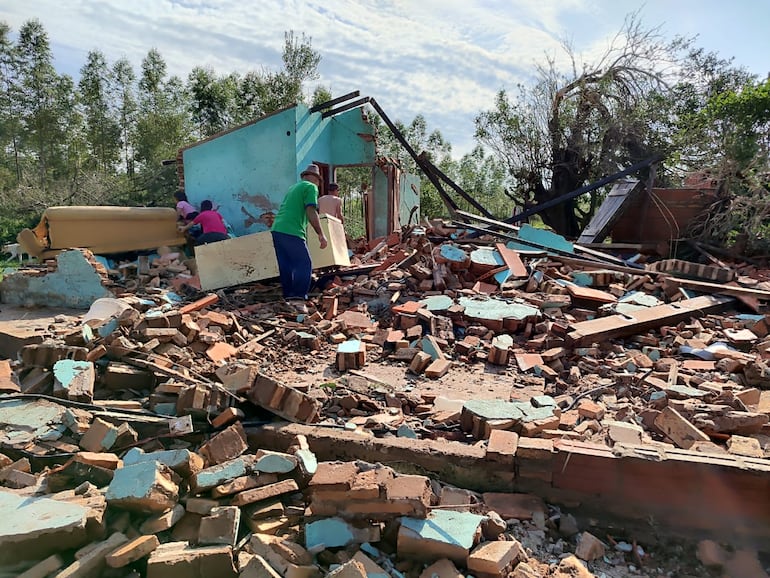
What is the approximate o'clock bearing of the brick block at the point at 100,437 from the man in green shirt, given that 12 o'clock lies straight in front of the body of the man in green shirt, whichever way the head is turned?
The brick block is roughly at 5 o'clock from the man in green shirt.

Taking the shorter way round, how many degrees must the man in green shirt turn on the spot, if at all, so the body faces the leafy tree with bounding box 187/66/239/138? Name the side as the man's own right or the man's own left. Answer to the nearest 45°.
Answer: approximately 45° to the man's own left

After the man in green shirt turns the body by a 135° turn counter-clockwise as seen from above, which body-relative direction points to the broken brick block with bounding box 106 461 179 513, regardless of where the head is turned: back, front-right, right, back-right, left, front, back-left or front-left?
left

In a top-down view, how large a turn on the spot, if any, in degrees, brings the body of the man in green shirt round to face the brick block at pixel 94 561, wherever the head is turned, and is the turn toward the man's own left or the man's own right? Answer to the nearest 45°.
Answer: approximately 135° to the man's own right

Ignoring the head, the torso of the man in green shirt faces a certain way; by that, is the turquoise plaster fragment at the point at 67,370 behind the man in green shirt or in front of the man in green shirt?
behind

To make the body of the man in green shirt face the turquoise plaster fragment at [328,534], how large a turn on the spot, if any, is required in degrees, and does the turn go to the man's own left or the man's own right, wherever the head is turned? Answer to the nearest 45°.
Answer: approximately 135° to the man's own right

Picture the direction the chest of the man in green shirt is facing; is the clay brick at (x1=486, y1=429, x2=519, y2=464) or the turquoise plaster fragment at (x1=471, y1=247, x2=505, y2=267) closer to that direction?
the turquoise plaster fragment

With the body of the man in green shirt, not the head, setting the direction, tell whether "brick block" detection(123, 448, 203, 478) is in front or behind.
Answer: behind

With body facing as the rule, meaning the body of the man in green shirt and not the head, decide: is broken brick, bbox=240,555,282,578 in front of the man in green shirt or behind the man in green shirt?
behind

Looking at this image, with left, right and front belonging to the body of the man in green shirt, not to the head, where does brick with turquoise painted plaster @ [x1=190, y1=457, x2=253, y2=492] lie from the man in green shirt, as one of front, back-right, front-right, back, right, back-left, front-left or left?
back-right

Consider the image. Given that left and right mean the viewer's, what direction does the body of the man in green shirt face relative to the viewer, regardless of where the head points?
facing away from the viewer and to the right of the viewer
